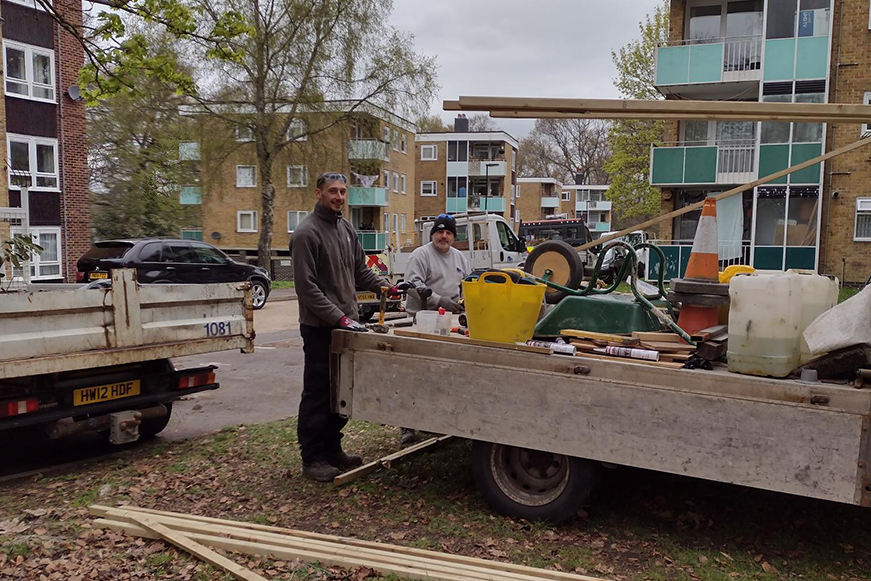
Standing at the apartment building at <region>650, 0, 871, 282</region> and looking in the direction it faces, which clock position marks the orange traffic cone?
The orange traffic cone is roughly at 12 o'clock from the apartment building.

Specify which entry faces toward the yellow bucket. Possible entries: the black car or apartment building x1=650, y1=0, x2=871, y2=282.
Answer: the apartment building

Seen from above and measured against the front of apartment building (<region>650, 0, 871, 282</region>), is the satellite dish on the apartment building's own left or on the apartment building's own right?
on the apartment building's own right

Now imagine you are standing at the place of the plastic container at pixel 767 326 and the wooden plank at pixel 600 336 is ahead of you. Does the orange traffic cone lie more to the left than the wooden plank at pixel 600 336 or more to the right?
right

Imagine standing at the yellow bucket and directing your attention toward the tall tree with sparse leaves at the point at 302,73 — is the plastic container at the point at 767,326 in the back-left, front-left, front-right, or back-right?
back-right

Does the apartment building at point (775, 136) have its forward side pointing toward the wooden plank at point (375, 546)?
yes

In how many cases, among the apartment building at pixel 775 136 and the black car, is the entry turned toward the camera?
1

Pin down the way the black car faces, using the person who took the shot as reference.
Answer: facing away from the viewer and to the right of the viewer

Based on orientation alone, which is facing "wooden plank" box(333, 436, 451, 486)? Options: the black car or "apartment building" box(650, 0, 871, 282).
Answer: the apartment building

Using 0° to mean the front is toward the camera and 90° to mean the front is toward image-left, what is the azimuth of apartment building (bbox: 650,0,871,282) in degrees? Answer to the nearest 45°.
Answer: approximately 0°
